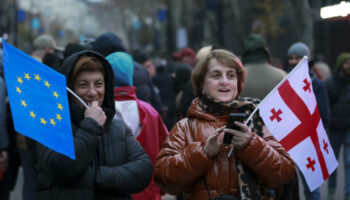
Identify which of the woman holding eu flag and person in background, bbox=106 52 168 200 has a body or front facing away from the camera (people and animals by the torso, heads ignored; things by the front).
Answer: the person in background

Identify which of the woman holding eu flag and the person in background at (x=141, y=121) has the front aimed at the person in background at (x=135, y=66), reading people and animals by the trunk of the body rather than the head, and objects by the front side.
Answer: the person in background at (x=141, y=121)

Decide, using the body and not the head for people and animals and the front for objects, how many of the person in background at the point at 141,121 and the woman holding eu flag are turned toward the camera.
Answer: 1

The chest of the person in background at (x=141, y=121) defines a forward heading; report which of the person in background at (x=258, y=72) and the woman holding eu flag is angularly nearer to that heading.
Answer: the person in background

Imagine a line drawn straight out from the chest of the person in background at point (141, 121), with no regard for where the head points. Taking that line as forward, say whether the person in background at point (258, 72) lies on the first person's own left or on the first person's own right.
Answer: on the first person's own right

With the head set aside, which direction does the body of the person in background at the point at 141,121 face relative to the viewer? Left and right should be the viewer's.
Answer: facing away from the viewer
